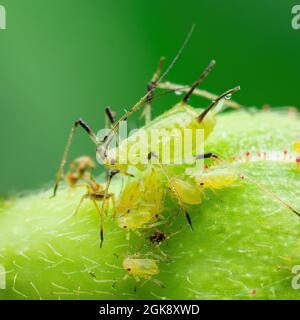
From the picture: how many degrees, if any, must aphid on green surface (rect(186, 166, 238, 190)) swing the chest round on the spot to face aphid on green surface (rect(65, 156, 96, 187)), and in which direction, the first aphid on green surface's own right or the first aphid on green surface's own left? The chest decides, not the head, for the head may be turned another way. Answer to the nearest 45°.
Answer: approximately 45° to the first aphid on green surface's own right

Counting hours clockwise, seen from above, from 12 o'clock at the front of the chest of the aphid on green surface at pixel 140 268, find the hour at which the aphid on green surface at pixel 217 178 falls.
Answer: the aphid on green surface at pixel 217 178 is roughly at 5 o'clock from the aphid on green surface at pixel 140 268.

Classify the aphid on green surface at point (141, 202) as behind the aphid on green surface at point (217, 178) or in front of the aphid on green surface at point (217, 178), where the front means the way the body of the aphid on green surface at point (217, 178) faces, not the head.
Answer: in front

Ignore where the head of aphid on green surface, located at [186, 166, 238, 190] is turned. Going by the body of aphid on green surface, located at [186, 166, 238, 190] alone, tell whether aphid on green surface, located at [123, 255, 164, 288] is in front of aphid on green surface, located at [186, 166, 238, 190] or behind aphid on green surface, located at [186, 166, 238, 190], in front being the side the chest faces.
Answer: in front

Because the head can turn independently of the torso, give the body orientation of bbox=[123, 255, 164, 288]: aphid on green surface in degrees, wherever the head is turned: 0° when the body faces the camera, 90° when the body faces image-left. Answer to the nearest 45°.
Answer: approximately 90°
